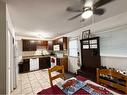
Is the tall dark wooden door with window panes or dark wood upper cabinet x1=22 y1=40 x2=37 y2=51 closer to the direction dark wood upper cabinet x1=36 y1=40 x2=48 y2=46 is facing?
the tall dark wooden door with window panes

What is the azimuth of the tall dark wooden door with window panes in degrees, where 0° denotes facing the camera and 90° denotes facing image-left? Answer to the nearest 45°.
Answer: approximately 45°

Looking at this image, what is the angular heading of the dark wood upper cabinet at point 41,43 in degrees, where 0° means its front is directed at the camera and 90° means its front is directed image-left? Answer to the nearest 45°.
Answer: approximately 0°

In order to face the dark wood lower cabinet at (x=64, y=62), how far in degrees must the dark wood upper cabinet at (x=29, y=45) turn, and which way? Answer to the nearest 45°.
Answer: approximately 45° to its left

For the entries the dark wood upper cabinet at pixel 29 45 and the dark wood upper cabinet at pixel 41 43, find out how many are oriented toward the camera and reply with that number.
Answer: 2

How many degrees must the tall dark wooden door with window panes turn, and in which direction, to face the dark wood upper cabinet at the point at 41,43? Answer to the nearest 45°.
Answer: approximately 90° to its right
